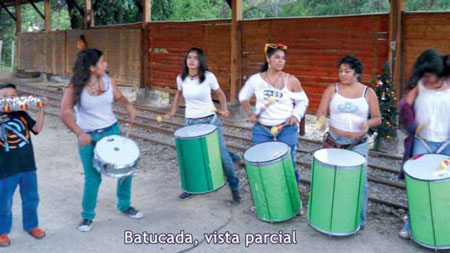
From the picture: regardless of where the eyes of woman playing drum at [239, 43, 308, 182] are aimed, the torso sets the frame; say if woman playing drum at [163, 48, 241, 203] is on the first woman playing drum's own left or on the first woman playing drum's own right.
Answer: on the first woman playing drum's own right

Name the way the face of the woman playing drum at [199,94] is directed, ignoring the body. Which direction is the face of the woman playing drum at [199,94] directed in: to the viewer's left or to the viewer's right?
to the viewer's left

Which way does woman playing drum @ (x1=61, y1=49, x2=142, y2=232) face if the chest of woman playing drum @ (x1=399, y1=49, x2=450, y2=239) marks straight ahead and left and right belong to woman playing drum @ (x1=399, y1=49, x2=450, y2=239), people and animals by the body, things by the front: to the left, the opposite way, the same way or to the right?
to the left

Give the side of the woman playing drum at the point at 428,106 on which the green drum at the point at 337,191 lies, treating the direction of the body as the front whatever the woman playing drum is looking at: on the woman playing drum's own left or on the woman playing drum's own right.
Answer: on the woman playing drum's own right

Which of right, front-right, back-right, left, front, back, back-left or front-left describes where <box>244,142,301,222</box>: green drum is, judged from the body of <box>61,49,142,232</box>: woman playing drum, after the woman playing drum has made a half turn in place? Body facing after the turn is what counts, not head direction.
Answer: back-right

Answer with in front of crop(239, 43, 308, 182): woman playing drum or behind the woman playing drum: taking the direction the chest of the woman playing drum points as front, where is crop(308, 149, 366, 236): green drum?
in front

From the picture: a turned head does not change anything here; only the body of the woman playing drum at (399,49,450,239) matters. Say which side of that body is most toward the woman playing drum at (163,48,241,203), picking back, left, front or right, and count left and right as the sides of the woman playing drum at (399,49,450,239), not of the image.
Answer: right

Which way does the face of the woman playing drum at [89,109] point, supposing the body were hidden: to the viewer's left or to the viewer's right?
to the viewer's right

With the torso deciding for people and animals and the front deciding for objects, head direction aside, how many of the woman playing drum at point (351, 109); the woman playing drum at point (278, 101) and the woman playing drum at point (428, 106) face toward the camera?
3

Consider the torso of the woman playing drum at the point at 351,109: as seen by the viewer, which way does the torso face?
toward the camera

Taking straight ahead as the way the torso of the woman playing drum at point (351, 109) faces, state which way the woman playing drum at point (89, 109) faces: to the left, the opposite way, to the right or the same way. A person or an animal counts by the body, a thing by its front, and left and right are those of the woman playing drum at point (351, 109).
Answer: to the left

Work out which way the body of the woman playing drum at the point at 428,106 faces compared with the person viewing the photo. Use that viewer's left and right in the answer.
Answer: facing the viewer

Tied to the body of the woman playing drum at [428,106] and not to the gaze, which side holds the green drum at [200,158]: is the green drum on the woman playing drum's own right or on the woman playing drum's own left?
on the woman playing drum's own right

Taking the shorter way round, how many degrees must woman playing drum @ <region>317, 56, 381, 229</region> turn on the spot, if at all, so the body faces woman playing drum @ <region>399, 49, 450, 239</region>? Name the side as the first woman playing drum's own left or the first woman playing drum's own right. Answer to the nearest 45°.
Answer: approximately 90° to the first woman playing drum's own left

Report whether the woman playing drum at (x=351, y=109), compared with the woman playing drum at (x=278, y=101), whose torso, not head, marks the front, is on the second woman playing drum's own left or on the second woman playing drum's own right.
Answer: on the second woman playing drum's own left
